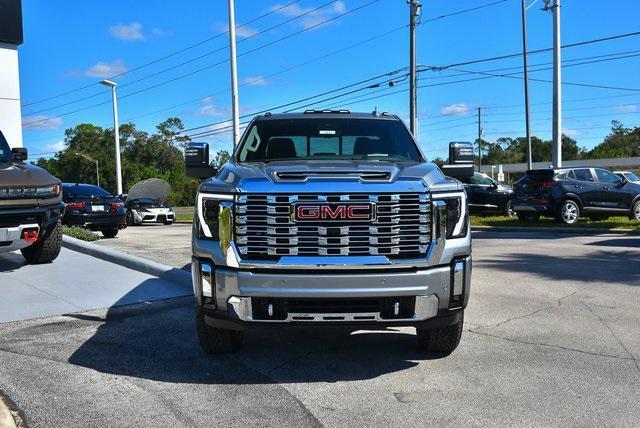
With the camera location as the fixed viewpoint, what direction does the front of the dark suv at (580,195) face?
facing away from the viewer and to the right of the viewer

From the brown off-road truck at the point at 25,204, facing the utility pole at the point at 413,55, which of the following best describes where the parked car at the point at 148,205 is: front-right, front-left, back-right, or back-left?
front-left

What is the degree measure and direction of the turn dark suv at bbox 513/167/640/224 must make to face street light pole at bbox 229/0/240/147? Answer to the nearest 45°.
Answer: approximately 135° to its left

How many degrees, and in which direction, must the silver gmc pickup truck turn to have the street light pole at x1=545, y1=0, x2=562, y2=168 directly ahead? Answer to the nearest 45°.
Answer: approximately 135° to its left

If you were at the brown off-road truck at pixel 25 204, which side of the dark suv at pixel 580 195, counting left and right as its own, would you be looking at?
back

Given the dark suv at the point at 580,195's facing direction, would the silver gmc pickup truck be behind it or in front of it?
behind

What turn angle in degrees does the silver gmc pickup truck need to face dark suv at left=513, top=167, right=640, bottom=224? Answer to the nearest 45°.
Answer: approximately 135° to its left

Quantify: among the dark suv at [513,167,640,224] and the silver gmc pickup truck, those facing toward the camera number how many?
1

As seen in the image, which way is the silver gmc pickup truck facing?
toward the camera

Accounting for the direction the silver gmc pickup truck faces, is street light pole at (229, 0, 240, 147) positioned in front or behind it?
behind

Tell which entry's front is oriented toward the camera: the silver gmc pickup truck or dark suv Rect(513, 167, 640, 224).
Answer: the silver gmc pickup truck
